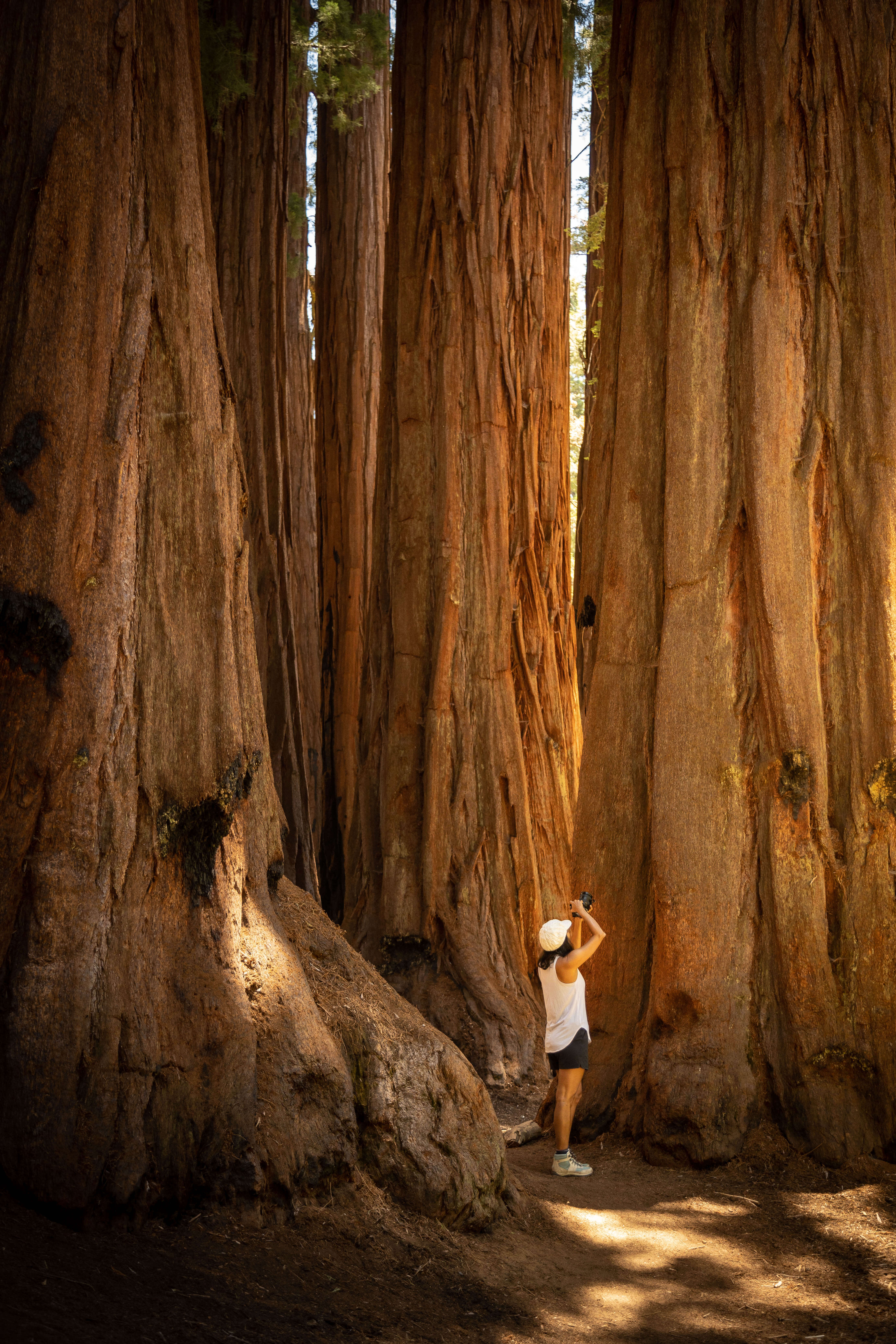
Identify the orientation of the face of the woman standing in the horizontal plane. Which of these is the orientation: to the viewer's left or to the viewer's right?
to the viewer's right

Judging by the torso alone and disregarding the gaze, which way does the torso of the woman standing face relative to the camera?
to the viewer's right
